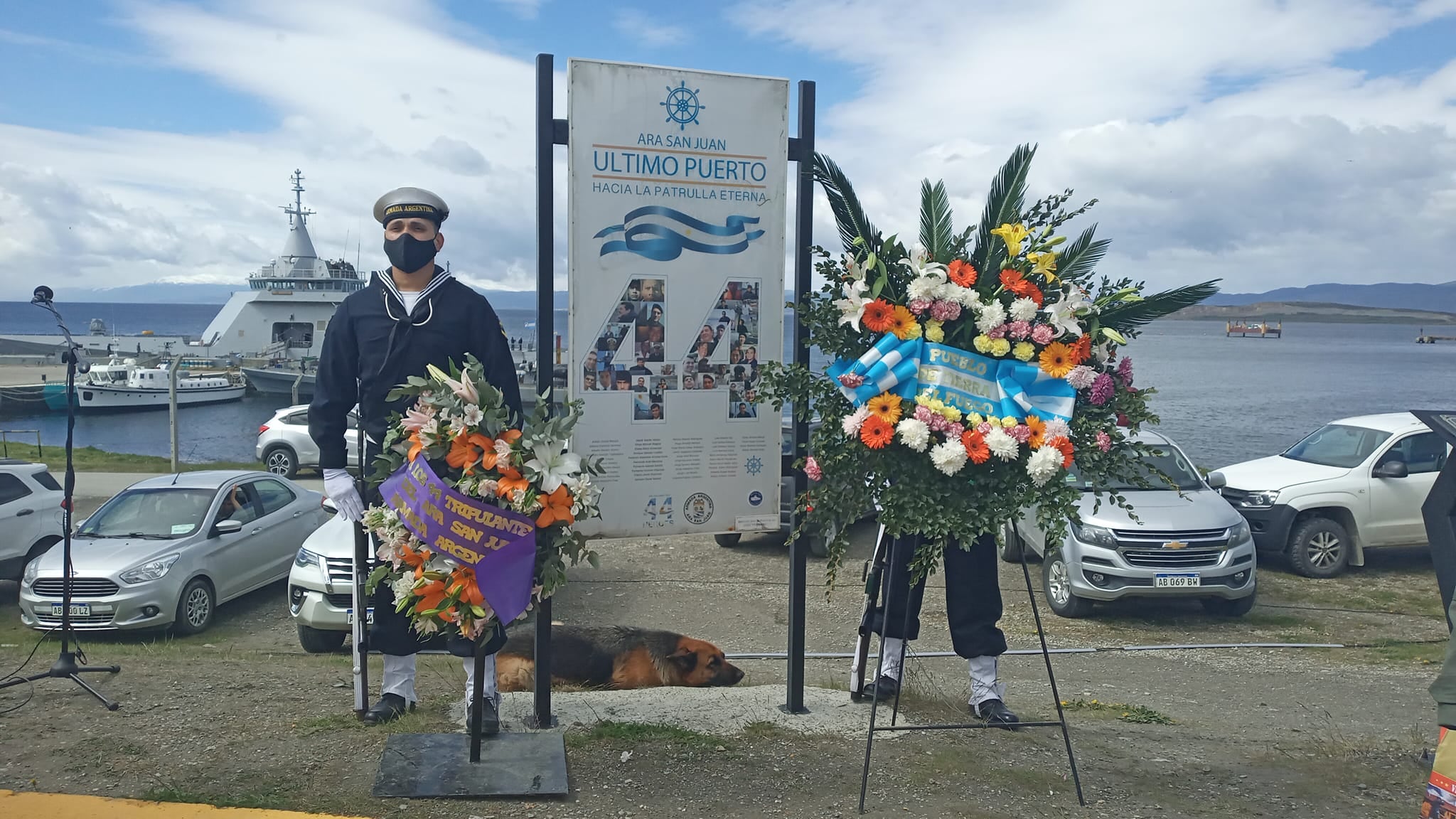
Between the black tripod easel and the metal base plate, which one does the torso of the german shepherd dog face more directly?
the black tripod easel

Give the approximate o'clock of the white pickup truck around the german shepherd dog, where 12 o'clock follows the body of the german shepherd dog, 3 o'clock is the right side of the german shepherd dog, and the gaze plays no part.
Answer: The white pickup truck is roughly at 11 o'clock from the german shepherd dog.

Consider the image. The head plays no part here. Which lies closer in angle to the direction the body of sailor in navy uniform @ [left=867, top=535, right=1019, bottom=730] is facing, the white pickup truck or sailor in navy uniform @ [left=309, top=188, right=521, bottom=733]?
the sailor in navy uniform

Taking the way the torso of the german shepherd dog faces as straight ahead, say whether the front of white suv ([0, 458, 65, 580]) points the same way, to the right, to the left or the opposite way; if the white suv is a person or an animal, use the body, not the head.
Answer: to the right

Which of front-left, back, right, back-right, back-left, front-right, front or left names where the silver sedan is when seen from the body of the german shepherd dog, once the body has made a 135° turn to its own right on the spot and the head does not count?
right

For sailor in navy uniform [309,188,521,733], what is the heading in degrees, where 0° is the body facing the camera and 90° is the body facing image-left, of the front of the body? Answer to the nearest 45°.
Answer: approximately 0°

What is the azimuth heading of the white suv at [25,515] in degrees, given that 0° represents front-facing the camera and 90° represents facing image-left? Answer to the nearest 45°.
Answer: approximately 45°

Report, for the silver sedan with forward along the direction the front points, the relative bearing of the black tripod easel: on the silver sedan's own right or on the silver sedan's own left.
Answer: on the silver sedan's own left

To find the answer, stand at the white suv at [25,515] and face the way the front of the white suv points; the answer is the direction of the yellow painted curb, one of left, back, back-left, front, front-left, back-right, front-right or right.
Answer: front-left

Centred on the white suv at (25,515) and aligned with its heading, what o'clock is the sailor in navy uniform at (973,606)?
The sailor in navy uniform is roughly at 10 o'clock from the white suv.

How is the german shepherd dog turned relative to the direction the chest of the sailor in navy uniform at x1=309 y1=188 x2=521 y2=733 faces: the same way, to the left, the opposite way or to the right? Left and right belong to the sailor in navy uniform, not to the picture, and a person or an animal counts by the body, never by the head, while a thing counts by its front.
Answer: to the left

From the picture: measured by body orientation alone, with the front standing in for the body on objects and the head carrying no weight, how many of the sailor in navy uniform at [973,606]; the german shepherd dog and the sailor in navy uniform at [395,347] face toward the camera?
2

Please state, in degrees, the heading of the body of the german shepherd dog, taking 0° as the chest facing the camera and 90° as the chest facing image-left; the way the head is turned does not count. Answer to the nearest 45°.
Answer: approximately 270°
